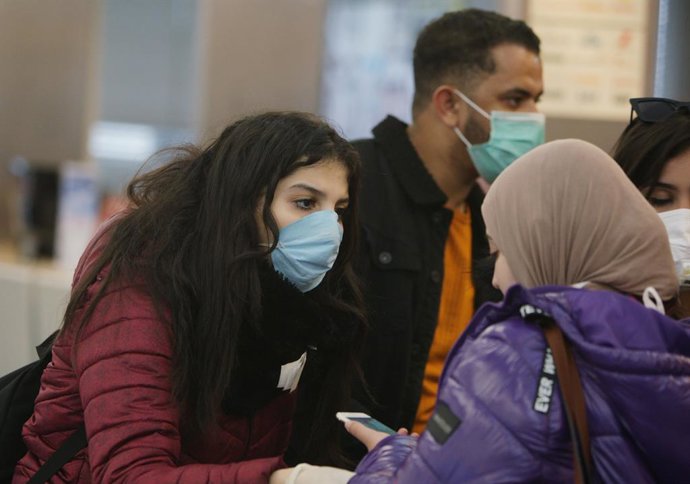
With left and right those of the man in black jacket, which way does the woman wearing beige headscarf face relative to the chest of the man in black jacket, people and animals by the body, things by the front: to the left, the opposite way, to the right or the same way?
the opposite way

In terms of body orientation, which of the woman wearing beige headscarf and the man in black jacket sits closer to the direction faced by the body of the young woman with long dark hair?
the woman wearing beige headscarf

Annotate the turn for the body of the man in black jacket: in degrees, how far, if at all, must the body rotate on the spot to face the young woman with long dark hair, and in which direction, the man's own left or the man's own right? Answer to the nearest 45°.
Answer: approximately 45° to the man's own right

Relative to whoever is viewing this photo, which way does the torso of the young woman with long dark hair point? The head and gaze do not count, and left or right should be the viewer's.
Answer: facing the viewer and to the right of the viewer

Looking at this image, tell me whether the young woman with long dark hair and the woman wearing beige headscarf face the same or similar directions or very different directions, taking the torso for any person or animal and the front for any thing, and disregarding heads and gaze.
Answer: very different directions

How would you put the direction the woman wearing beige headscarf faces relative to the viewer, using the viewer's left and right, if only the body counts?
facing away from the viewer and to the left of the viewer

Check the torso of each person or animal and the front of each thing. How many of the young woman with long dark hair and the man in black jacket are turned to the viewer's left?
0

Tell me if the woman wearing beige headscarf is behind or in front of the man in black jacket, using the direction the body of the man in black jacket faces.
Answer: in front

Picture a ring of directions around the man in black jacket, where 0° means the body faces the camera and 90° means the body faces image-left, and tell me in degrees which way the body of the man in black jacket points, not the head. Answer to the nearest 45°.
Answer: approximately 315°

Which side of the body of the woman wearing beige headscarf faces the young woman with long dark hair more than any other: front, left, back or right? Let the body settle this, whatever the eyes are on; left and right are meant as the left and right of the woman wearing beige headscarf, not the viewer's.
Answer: front

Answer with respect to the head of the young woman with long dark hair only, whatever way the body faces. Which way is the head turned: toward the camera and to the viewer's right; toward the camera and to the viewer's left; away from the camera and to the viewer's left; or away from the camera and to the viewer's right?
toward the camera and to the viewer's right

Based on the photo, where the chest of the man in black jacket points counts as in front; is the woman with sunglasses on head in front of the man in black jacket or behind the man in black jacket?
in front
